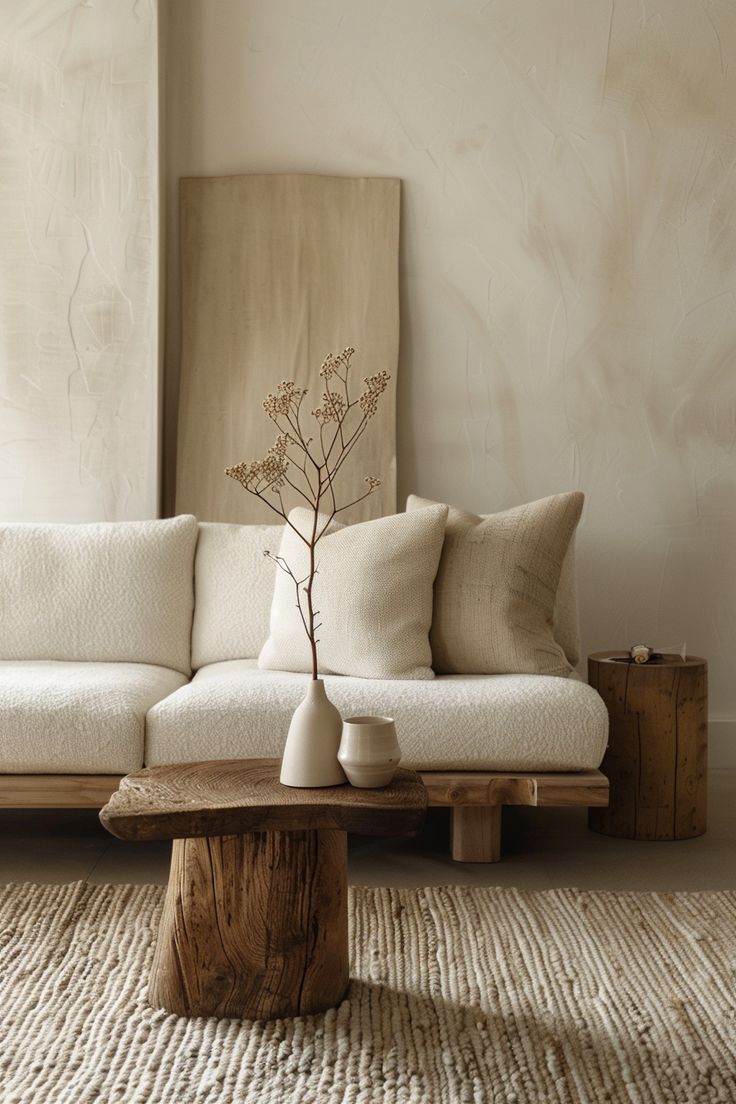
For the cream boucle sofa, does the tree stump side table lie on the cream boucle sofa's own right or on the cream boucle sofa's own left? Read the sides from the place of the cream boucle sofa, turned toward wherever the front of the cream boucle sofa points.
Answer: on the cream boucle sofa's own left

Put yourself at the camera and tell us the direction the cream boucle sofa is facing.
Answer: facing the viewer

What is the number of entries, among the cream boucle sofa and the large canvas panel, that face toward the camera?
2

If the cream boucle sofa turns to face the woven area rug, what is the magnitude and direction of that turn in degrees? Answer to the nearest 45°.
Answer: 0° — it already faces it

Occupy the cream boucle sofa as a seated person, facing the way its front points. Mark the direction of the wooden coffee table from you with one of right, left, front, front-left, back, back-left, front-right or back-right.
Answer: front

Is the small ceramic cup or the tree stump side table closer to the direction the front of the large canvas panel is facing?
the small ceramic cup

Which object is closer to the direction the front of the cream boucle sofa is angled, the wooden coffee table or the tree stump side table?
the wooden coffee table

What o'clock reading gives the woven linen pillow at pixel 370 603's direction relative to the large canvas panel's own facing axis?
The woven linen pillow is roughly at 11 o'clock from the large canvas panel.

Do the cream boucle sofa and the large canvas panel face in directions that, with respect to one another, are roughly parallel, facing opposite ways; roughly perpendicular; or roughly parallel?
roughly parallel

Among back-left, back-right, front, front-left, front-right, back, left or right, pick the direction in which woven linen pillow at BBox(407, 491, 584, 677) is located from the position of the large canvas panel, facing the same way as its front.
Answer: front-left

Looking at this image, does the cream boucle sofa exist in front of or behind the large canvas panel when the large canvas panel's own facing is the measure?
in front

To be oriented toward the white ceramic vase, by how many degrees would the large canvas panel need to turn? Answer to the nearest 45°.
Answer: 0° — it already faces it

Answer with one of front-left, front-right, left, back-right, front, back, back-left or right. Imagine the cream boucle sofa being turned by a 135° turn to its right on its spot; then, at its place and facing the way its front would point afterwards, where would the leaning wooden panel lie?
front-right

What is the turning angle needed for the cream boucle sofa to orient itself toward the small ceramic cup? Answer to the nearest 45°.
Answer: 0° — it already faces it

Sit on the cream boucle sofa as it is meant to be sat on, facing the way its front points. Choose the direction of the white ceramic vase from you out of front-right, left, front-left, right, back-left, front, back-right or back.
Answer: front
